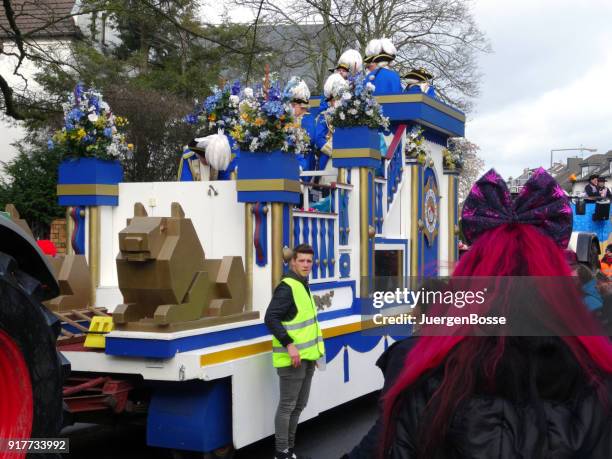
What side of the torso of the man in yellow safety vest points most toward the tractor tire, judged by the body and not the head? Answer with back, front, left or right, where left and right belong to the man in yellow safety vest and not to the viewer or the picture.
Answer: right

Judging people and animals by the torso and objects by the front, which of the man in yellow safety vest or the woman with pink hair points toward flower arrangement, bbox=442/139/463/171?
the woman with pink hair

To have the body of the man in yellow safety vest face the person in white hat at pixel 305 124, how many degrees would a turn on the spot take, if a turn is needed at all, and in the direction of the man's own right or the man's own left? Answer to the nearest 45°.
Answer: approximately 135° to the man's own left

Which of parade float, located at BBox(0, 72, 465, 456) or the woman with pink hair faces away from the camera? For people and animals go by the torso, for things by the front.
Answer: the woman with pink hair

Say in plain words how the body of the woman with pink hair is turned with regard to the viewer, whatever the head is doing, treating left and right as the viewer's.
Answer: facing away from the viewer

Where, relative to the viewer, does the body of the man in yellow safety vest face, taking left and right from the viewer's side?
facing the viewer and to the right of the viewer

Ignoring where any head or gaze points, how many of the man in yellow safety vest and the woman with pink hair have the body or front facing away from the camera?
1

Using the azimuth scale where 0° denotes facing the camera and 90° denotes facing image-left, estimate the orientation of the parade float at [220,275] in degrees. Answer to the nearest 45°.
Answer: approximately 45°

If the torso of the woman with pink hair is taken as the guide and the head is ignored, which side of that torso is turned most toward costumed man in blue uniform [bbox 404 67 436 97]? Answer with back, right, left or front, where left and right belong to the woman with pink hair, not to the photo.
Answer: front

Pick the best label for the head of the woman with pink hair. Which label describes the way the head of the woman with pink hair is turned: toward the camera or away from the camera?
away from the camera

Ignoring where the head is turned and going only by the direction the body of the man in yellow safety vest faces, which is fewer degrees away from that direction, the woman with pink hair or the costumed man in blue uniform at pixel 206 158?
the woman with pink hair

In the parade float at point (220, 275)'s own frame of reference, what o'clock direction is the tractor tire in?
The tractor tire is roughly at 11 o'clock from the parade float.

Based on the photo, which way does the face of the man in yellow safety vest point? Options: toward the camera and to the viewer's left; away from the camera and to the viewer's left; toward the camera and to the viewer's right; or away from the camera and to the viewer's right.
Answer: toward the camera and to the viewer's right

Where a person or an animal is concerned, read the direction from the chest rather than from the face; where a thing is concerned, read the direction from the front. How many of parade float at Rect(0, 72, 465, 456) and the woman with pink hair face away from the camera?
1

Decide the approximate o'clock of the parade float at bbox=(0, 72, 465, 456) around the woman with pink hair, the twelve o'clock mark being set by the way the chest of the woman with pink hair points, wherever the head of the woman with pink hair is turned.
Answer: The parade float is roughly at 11 o'clock from the woman with pink hair.

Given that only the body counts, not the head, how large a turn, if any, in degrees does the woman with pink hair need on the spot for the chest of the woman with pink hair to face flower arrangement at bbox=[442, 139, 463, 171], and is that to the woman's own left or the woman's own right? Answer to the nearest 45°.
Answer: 0° — they already face it
